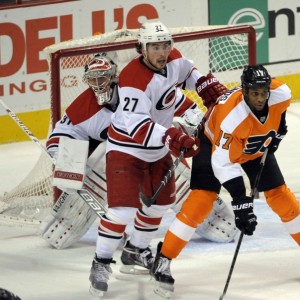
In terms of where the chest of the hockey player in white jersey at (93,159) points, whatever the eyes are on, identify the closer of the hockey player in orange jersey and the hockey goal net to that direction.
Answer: the hockey player in orange jersey

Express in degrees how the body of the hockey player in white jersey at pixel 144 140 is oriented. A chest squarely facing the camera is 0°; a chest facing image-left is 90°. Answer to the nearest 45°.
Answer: approximately 315°

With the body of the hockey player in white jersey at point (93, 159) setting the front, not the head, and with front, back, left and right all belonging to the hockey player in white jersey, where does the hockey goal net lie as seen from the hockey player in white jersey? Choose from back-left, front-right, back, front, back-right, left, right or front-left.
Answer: back

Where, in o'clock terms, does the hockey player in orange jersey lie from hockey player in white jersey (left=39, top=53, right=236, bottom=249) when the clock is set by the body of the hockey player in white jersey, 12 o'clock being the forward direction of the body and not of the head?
The hockey player in orange jersey is roughly at 11 o'clock from the hockey player in white jersey.

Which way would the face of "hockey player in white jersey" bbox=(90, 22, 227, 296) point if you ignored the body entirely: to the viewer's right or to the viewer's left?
to the viewer's right

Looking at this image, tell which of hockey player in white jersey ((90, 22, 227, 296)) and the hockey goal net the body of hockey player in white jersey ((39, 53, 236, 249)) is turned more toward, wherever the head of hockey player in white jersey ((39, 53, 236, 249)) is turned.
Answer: the hockey player in white jersey
